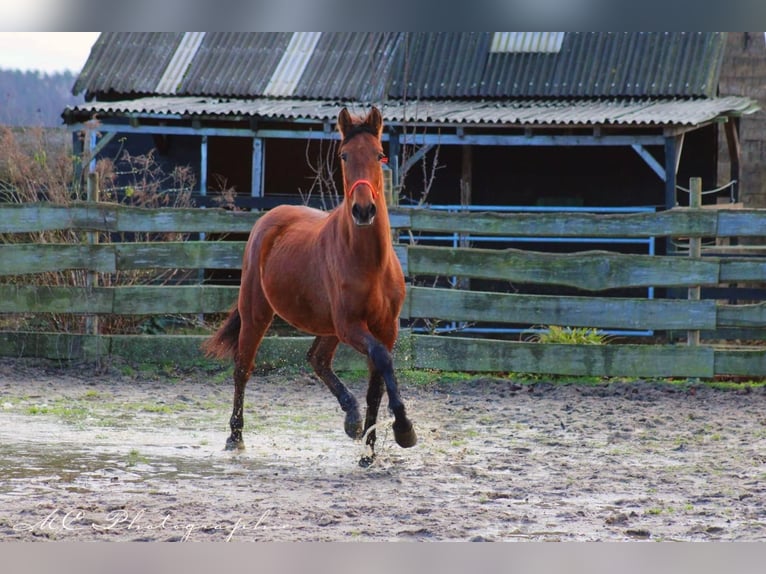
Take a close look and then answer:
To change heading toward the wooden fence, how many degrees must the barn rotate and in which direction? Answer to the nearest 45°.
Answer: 0° — it already faces it

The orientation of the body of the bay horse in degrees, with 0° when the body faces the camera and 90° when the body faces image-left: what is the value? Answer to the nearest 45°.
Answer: approximately 315°

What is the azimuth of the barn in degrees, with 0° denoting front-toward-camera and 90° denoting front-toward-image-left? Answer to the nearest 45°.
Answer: approximately 0°

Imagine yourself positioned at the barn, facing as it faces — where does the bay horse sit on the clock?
The bay horse is roughly at 12 o'clock from the barn.

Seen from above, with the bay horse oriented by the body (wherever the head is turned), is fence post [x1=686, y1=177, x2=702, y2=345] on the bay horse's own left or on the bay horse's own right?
on the bay horse's own left

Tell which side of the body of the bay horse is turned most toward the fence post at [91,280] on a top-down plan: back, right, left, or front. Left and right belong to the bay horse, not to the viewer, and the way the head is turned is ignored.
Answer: back

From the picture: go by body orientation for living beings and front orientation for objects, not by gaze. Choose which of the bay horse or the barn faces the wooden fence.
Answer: the barn

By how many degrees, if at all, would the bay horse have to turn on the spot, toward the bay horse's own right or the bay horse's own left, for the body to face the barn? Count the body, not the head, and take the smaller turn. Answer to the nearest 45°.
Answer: approximately 135° to the bay horse's own left
